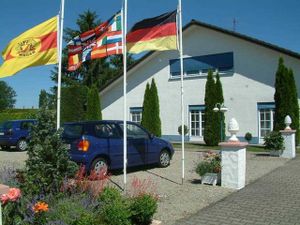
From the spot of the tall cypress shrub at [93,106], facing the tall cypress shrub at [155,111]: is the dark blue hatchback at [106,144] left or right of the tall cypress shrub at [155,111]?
right

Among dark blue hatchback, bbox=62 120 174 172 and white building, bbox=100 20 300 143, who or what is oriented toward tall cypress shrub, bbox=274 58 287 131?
the dark blue hatchback

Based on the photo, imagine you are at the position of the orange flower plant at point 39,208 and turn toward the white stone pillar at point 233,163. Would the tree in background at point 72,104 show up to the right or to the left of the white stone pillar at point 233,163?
left

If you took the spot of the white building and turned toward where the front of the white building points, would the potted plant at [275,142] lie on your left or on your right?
on your left

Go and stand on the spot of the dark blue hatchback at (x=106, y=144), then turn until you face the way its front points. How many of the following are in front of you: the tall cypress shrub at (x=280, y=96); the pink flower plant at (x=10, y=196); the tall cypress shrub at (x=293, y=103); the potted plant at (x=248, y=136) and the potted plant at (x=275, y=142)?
4

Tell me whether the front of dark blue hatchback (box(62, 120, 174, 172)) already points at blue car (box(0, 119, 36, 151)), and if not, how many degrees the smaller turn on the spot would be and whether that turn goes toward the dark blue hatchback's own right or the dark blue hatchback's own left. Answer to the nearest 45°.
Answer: approximately 90° to the dark blue hatchback's own left

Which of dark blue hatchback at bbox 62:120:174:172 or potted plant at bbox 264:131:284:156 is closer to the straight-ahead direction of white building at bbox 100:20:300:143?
the dark blue hatchback

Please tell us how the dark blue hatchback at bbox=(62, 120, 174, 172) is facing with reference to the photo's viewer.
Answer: facing away from the viewer and to the right of the viewer

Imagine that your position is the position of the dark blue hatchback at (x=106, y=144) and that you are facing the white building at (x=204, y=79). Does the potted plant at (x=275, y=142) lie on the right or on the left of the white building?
right

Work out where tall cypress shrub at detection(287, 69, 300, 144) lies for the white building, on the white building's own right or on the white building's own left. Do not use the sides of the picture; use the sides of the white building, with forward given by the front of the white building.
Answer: on the white building's own left

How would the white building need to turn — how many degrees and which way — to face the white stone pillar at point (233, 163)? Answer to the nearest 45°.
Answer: approximately 45° to its left
